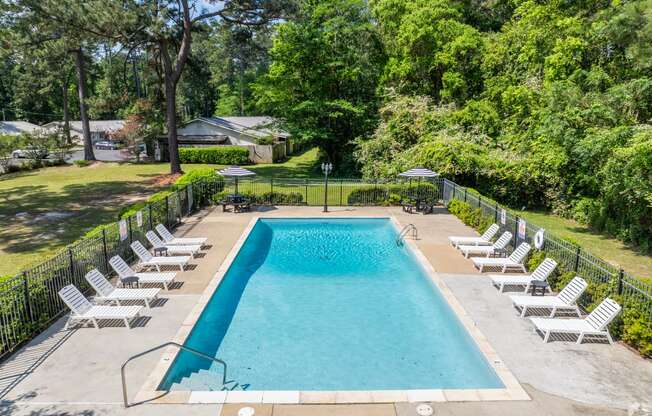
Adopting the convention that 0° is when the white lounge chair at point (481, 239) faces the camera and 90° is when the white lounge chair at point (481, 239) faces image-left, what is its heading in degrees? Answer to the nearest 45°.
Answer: approximately 90°

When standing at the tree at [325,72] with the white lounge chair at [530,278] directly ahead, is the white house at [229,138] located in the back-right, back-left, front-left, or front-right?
back-right

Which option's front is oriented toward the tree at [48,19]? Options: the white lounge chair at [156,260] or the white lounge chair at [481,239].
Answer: the white lounge chair at [481,239]

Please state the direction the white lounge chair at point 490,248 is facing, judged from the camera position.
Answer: facing to the left of the viewer

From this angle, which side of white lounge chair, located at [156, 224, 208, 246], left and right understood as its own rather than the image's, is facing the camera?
right

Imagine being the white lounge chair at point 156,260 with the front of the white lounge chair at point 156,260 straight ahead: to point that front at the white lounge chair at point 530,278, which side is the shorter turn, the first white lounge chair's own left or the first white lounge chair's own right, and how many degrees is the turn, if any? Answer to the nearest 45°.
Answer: approximately 45° to the first white lounge chair's own right

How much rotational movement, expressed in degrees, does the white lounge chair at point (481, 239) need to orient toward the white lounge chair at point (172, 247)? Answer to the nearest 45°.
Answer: approximately 45° to its left

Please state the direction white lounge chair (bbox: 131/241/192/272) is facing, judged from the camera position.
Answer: facing to the right of the viewer

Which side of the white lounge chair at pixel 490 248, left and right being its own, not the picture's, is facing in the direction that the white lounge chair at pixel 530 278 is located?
left

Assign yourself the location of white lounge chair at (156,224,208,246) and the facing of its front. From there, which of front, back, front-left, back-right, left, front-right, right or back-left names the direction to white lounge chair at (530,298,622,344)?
front-right

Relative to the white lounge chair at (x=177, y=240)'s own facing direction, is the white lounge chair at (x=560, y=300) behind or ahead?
ahead

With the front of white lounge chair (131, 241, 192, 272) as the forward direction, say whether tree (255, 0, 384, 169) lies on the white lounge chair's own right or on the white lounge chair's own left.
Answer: on the white lounge chair's own left

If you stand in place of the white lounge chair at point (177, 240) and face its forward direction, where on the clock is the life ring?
The life ring is roughly at 1 o'clock from the white lounge chair.

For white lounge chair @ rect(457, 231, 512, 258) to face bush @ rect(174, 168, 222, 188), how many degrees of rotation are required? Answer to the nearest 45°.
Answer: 0° — it already faces it

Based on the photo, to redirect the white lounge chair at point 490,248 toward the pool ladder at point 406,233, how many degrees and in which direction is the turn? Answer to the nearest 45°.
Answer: approximately 45° to its right
